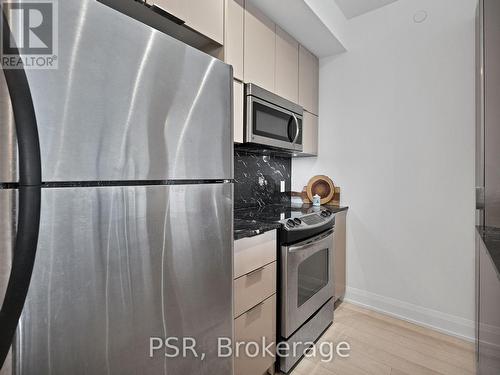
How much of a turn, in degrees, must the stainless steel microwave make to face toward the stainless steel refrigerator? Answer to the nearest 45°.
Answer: approximately 45° to its right

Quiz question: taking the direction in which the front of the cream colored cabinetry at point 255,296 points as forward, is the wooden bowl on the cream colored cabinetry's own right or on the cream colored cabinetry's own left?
on the cream colored cabinetry's own left

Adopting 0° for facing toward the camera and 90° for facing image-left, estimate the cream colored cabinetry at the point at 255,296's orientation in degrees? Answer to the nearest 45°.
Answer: approximately 315°

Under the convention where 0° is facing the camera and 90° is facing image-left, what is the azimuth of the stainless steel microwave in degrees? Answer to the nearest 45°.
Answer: approximately 315°

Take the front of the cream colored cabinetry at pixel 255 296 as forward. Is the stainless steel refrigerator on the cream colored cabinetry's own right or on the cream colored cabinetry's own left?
on the cream colored cabinetry's own right
